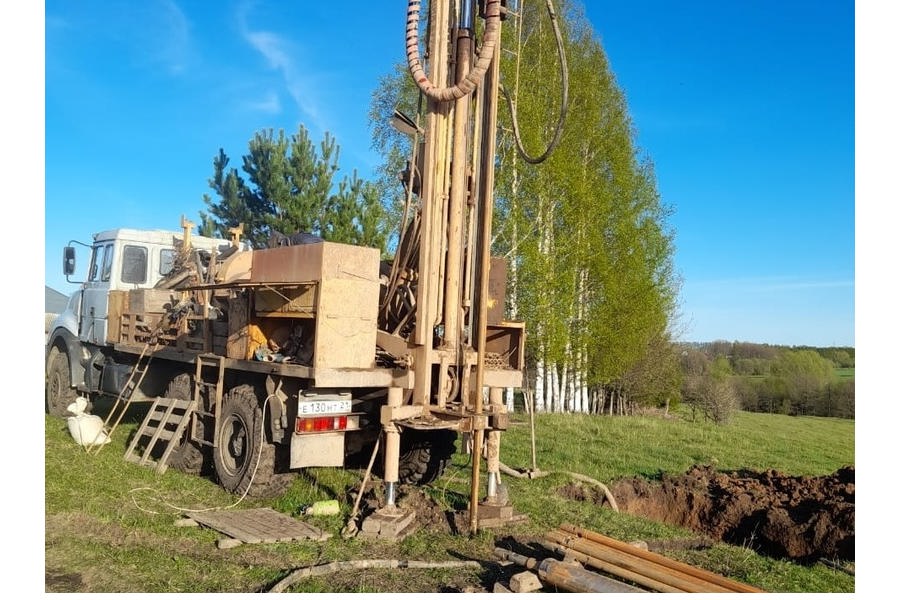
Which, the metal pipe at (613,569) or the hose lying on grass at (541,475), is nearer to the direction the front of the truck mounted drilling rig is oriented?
the hose lying on grass

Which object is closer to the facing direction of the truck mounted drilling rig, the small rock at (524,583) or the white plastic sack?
the white plastic sack

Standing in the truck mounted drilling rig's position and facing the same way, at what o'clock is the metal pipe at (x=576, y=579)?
The metal pipe is roughly at 7 o'clock from the truck mounted drilling rig.

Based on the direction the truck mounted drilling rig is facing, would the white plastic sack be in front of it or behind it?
in front

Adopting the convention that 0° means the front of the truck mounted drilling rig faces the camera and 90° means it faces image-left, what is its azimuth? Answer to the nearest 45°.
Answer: approximately 135°

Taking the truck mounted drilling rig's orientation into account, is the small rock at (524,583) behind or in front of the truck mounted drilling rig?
behind

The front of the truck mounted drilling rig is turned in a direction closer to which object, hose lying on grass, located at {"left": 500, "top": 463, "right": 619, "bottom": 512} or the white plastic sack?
the white plastic sack

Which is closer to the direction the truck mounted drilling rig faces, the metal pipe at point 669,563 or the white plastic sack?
the white plastic sack
